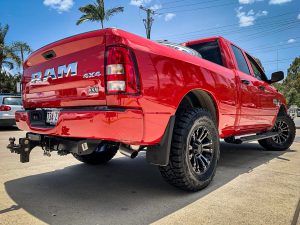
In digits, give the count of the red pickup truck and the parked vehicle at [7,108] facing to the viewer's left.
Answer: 0

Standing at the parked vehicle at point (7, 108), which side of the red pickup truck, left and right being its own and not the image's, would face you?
left

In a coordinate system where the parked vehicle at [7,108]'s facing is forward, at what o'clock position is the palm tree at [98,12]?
The palm tree is roughly at 1 o'clock from the parked vehicle.

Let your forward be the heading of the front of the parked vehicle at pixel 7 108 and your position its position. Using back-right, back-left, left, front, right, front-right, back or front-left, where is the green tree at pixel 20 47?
front

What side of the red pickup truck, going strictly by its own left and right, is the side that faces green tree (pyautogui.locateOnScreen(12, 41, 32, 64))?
left

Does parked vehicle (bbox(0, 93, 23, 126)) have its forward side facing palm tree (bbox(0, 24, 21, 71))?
yes

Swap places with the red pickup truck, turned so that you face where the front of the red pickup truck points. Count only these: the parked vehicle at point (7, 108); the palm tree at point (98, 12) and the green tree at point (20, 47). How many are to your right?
0

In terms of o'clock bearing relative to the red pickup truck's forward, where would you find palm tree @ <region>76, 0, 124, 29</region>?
The palm tree is roughly at 10 o'clock from the red pickup truck.

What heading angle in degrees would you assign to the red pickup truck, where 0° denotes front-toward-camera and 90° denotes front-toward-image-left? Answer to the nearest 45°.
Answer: approximately 225°

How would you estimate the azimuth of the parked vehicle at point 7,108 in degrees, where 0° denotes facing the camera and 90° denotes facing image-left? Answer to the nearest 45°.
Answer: approximately 180°
